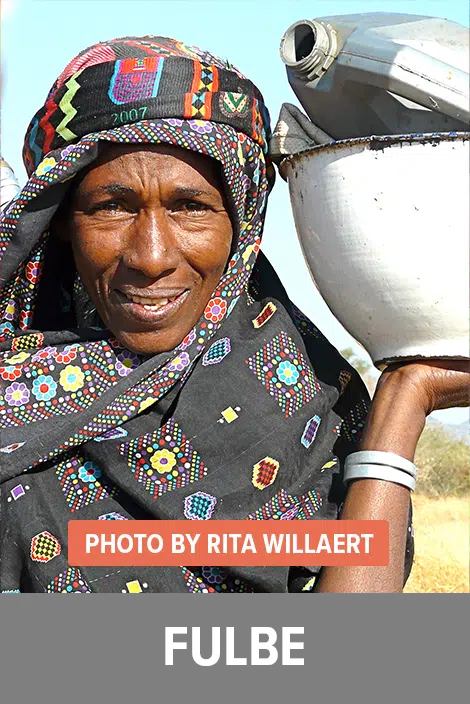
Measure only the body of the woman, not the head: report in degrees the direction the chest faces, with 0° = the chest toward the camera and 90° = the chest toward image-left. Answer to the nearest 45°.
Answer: approximately 0°
